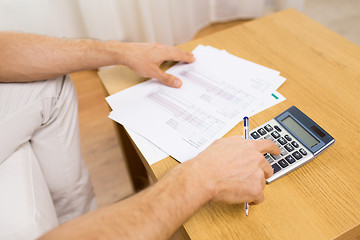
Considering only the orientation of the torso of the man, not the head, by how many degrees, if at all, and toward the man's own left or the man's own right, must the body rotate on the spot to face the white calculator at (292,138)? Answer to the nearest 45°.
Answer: approximately 45° to the man's own right

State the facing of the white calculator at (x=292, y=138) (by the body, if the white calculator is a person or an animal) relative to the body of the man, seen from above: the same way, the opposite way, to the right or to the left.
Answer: the opposite way

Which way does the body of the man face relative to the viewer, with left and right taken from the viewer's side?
facing to the right of the viewer

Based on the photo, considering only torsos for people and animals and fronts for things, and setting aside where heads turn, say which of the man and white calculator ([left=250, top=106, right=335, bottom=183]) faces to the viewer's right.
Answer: the man

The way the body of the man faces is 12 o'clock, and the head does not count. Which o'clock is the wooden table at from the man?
The wooden table is roughly at 1 o'clock from the man.

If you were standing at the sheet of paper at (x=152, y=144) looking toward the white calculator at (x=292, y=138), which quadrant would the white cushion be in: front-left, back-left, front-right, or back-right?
back-right

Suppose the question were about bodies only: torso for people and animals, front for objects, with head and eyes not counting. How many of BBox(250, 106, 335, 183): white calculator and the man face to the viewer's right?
1

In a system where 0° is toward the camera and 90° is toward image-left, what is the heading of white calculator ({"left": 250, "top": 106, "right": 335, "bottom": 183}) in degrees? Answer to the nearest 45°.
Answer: approximately 45°

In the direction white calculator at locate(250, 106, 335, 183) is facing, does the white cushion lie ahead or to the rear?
ahead
